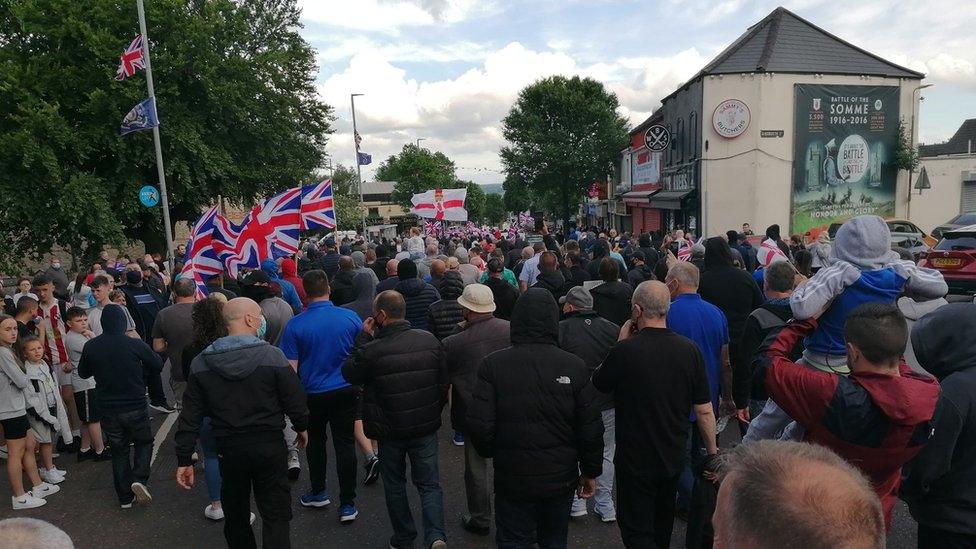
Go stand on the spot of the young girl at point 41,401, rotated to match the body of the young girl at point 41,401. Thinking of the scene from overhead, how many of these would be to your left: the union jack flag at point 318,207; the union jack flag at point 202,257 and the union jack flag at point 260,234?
3

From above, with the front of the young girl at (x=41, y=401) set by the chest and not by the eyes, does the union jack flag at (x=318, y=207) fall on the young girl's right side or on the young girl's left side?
on the young girl's left side

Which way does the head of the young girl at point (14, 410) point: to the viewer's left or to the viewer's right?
to the viewer's right

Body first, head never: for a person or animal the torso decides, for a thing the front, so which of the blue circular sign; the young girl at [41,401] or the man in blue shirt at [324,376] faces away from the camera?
the man in blue shirt

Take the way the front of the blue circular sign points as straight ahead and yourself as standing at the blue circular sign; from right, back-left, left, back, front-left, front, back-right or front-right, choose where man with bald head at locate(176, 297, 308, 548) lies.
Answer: front

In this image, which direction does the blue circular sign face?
toward the camera

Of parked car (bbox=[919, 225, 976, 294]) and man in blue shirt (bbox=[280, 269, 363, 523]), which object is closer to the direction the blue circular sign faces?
the man in blue shirt

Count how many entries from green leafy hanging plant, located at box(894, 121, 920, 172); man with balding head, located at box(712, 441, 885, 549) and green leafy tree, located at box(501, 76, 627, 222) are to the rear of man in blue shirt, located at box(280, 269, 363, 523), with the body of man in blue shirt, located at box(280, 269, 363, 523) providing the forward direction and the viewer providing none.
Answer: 1

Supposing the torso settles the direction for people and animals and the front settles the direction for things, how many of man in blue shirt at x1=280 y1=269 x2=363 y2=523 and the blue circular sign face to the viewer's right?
0

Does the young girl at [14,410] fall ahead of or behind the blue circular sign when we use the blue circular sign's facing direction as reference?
ahead

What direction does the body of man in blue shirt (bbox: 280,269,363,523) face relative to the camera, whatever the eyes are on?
away from the camera
